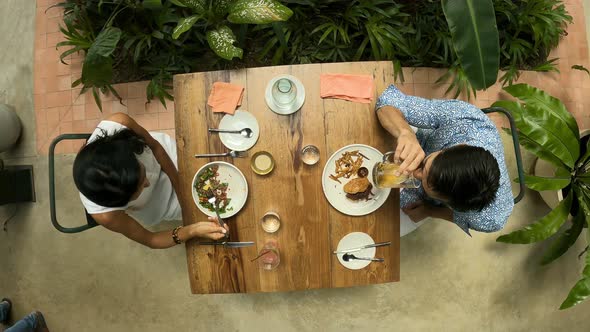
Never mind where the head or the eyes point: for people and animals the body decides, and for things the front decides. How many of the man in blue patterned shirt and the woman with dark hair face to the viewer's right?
1

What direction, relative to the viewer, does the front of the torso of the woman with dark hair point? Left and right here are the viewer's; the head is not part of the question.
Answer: facing to the right of the viewer

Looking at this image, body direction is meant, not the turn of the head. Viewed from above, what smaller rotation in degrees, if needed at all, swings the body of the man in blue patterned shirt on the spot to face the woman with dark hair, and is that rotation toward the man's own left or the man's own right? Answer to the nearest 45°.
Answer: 0° — they already face them

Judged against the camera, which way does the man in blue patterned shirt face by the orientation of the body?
to the viewer's left

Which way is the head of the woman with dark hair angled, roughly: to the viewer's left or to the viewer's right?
to the viewer's right
